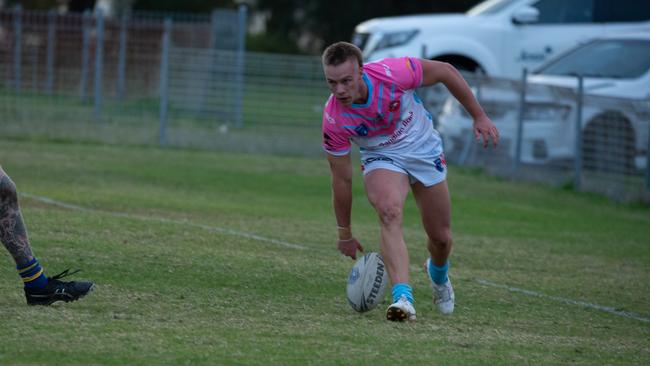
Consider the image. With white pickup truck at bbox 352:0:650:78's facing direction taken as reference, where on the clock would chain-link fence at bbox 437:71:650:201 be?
The chain-link fence is roughly at 10 o'clock from the white pickup truck.

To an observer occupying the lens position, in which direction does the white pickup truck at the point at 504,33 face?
facing the viewer and to the left of the viewer

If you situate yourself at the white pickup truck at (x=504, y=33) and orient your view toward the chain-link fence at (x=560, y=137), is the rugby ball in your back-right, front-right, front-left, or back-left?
front-right

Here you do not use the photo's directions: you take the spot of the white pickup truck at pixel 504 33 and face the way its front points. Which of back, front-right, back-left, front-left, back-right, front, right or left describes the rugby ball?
front-left

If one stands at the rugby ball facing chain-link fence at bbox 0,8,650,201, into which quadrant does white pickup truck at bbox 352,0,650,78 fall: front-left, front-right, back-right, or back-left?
front-right
